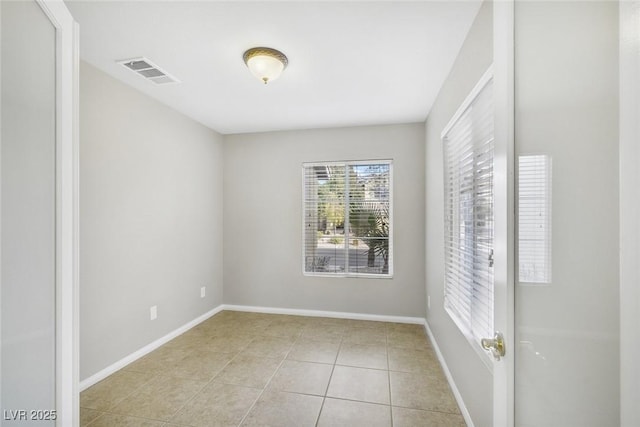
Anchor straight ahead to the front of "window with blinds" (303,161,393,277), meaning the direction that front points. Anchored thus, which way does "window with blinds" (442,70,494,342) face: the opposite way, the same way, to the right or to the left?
to the right

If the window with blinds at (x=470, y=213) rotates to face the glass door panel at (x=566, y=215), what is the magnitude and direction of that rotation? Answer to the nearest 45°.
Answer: approximately 90° to its left

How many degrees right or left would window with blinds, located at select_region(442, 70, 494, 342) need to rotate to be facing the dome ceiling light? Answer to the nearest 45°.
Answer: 0° — it already faces it

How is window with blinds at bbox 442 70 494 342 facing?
to the viewer's left

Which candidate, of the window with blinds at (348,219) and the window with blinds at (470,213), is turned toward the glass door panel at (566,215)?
the window with blinds at (348,219)

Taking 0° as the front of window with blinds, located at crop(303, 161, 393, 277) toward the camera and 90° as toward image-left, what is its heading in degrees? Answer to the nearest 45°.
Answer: approximately 0°

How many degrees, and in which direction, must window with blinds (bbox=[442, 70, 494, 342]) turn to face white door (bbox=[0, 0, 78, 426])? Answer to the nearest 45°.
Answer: approximately 45° to its left

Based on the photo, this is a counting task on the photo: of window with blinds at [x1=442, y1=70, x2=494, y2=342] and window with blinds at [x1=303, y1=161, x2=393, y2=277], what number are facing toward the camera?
1
